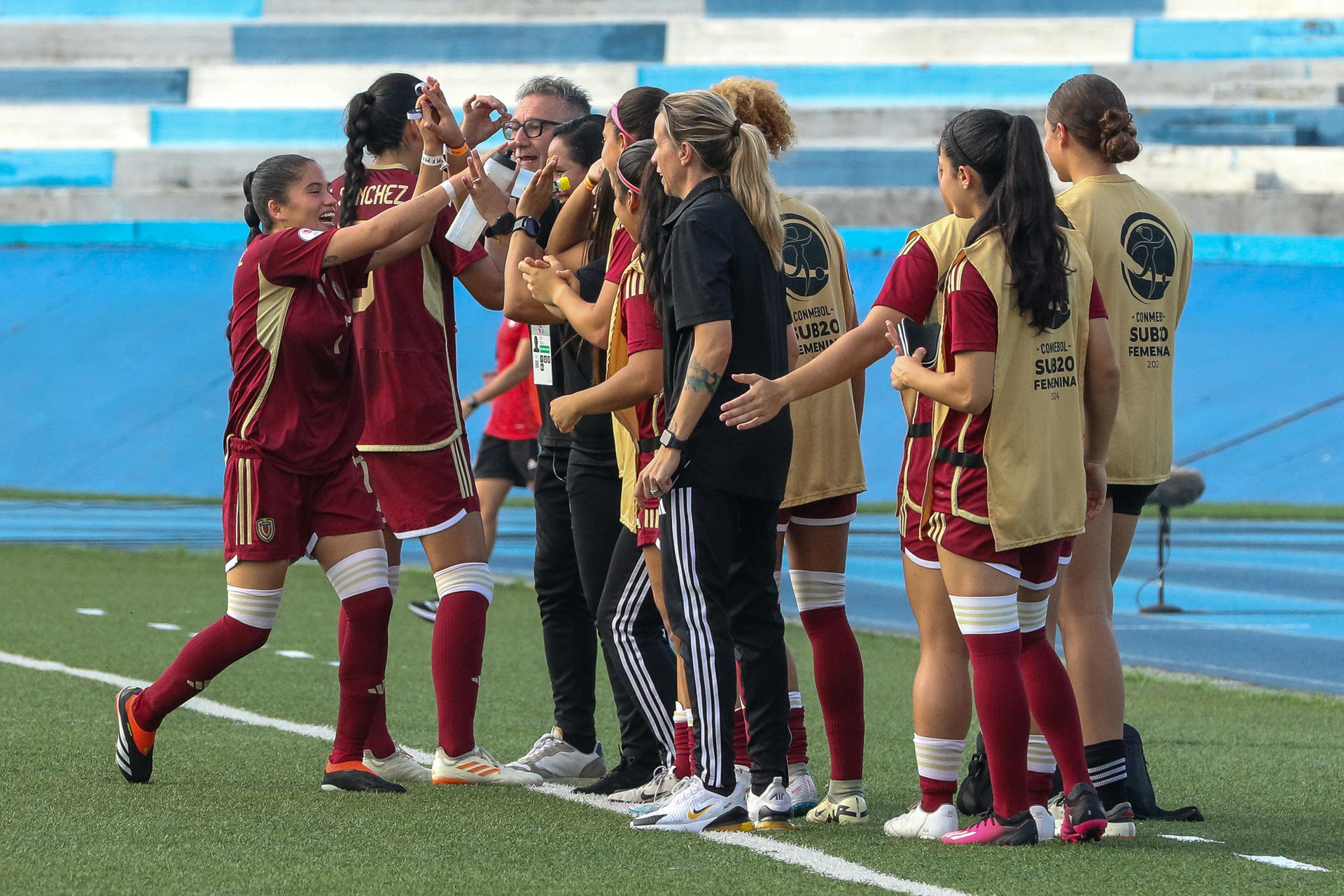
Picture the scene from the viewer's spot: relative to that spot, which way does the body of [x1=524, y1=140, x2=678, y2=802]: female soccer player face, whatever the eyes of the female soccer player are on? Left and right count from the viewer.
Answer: facing to the left of the viewer

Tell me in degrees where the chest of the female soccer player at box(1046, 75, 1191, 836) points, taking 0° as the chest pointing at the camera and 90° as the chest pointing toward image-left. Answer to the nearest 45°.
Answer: approximately 135°

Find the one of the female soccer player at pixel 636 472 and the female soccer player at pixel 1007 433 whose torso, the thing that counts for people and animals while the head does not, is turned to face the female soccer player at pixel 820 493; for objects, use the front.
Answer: the female soccer player at pixel 1007 433

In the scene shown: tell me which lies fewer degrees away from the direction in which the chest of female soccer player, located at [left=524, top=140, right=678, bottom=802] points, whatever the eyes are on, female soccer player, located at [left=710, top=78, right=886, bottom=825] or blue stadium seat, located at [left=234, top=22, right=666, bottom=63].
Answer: the blue stadium seat

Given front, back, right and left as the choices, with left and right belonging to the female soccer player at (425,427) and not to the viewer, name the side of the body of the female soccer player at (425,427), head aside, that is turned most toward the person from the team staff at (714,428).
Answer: right

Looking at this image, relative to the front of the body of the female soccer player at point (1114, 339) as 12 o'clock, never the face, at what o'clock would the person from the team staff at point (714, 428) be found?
the person from the team staff at point (714, 428) is roughly at 9 o'clock from the female soccer player at point (1114, 339).

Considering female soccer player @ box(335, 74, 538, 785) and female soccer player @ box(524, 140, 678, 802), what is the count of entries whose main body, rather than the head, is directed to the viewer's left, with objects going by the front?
1

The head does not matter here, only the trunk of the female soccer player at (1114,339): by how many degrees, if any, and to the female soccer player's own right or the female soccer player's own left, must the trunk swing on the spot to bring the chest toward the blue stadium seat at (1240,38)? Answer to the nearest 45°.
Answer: approximately 45° to the female soccer player's own right

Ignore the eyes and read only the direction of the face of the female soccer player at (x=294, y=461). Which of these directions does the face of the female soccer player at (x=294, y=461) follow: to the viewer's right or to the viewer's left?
to the viewer's right

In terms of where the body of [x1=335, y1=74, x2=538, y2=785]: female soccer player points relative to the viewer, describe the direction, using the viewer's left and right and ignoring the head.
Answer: facing away from the viewer and to the right of the viewer

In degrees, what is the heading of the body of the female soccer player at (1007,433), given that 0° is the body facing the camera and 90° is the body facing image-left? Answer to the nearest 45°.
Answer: approximately 135°

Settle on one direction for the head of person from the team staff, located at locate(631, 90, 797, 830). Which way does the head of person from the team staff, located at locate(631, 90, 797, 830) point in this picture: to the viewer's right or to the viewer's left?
to the viewer's left

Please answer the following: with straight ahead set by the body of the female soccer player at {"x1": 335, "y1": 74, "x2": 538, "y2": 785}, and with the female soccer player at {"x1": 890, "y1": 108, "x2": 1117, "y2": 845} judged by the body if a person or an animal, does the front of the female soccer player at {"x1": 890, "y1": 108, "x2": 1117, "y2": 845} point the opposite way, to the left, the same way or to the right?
to the left

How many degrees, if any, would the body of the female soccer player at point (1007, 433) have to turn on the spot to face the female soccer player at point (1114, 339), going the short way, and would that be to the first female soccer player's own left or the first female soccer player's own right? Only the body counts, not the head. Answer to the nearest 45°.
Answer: approximately 45° to the first female soccer player's own right

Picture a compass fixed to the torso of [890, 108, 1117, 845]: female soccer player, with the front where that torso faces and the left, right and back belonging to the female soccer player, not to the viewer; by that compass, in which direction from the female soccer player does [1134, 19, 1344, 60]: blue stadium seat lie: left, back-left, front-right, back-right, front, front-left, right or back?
front-right
